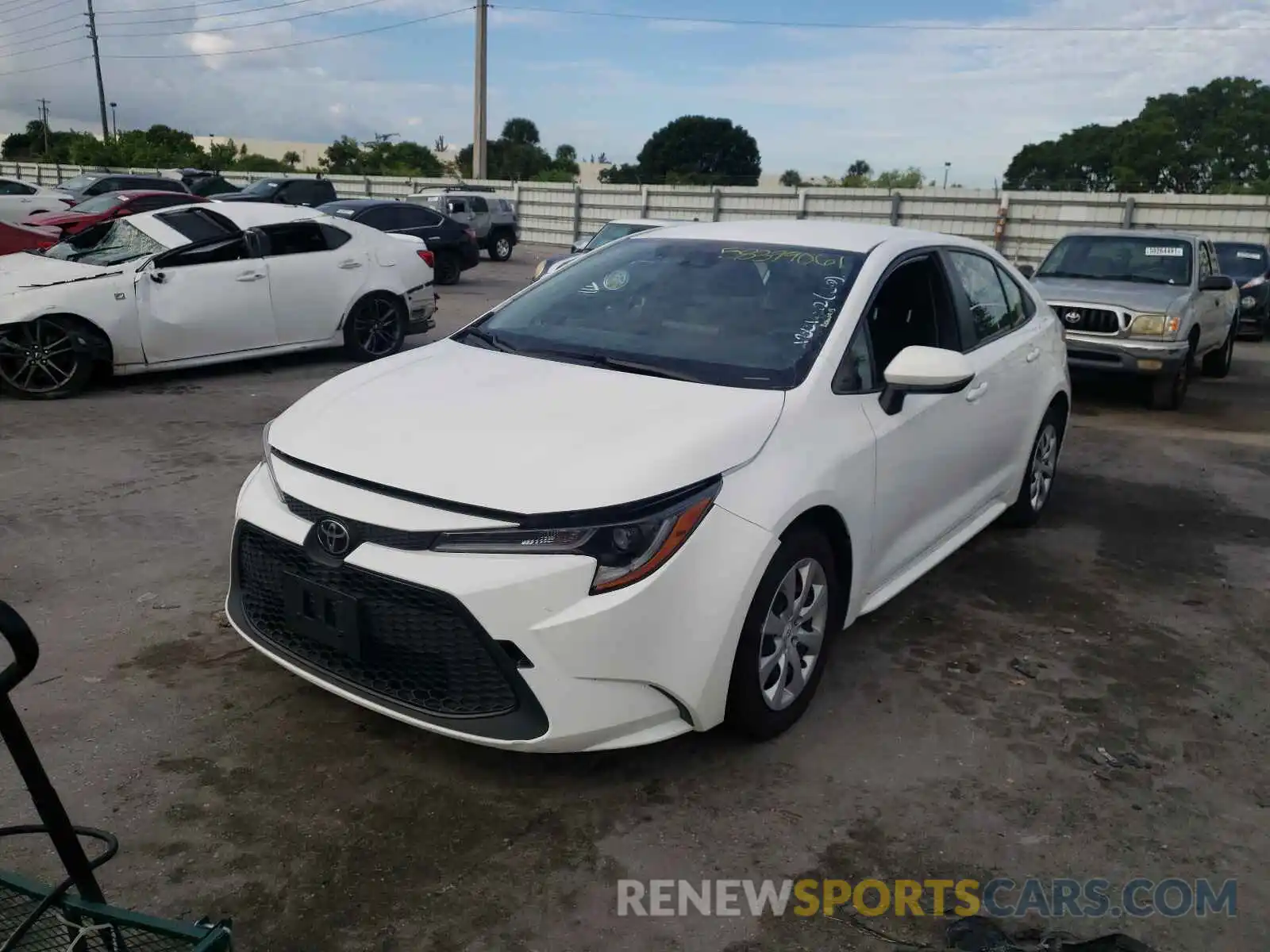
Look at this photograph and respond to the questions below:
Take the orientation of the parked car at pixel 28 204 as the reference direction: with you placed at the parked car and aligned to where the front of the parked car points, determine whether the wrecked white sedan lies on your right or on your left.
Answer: on your left

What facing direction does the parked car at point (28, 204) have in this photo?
to the viewer's left

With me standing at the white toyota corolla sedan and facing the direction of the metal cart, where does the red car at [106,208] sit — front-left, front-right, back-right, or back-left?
back-right

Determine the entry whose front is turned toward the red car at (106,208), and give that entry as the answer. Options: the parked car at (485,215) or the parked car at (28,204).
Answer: the parked car at (485,215)

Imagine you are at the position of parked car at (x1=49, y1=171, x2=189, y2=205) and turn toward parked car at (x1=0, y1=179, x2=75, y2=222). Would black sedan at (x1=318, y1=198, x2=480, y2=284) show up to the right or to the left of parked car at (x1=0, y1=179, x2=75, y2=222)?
left

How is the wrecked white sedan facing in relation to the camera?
to the viewer's left

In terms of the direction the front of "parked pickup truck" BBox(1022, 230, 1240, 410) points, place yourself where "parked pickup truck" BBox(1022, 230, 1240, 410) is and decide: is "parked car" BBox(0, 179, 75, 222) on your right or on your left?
on your right

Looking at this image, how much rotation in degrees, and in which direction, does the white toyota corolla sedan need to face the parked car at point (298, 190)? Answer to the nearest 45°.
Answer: approximately 135° to its right

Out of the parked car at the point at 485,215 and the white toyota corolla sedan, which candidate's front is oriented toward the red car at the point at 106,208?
the parked car
